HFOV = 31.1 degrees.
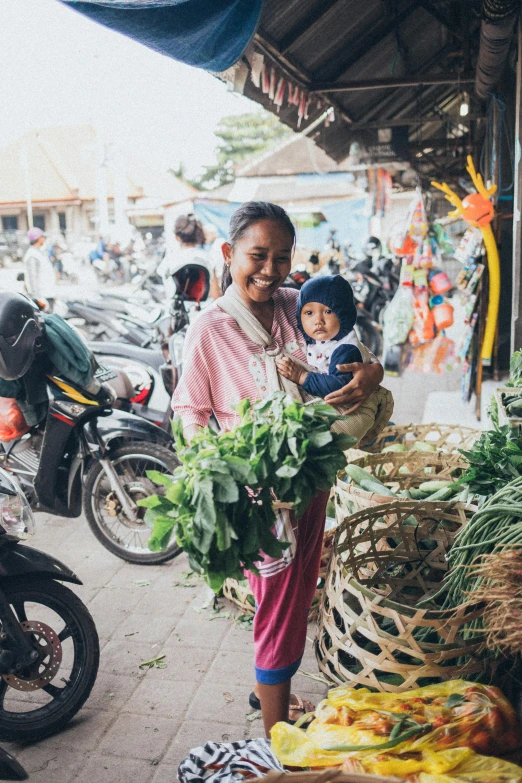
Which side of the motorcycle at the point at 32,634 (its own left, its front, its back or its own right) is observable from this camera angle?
right

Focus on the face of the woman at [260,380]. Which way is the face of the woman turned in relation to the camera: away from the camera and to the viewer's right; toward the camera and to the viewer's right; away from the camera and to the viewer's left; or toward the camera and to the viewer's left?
toward the camera and to the viewer's right

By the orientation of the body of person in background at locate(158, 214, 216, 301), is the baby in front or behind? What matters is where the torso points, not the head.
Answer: behind

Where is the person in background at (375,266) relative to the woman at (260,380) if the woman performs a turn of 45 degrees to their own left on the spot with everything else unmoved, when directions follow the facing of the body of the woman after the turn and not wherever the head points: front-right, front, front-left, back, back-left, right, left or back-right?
left

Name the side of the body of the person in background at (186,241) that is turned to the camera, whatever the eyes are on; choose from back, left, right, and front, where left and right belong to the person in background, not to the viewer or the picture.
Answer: back

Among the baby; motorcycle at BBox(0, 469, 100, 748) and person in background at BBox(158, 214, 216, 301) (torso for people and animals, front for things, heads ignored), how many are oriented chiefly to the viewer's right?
1

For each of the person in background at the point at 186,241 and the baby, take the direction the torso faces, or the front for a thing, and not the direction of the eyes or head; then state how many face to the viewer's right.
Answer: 0

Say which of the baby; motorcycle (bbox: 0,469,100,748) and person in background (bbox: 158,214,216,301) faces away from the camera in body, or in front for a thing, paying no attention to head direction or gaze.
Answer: the person in background

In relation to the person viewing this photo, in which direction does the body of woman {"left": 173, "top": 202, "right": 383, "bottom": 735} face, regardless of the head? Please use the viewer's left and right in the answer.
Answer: facing the viewer and to the right of the viewer
